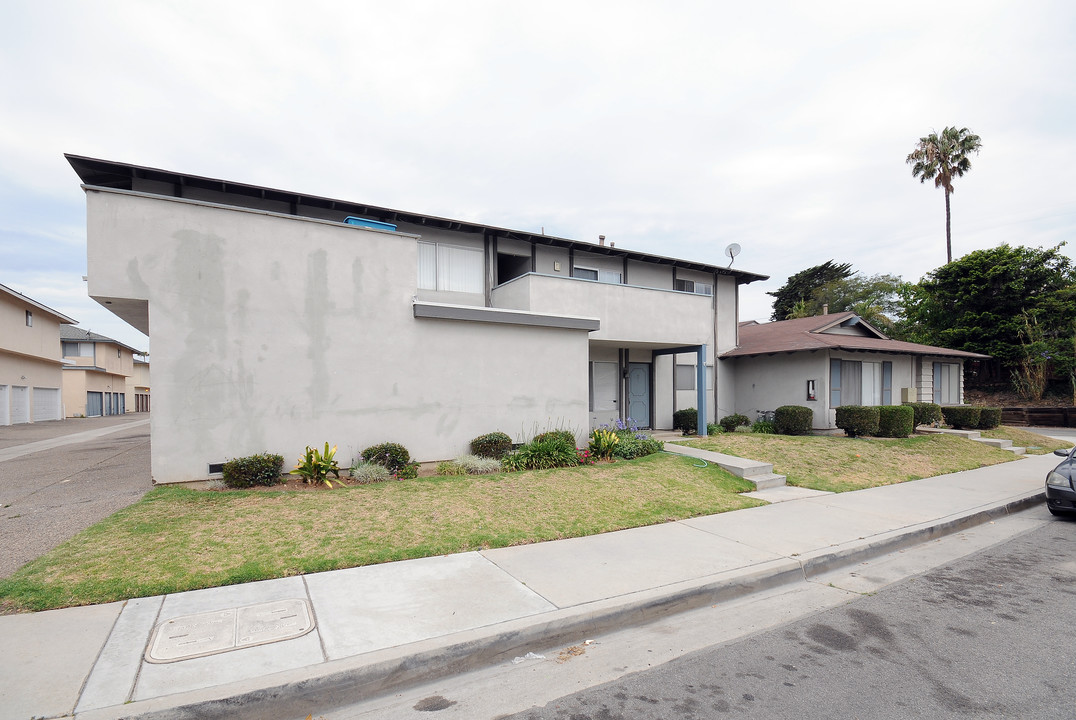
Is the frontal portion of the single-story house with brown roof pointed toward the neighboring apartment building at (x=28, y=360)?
no

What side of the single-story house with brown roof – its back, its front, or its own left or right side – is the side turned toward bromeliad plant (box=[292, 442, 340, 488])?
right

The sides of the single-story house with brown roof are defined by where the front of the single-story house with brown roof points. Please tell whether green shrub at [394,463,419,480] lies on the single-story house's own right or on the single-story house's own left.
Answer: on the single-story house's own right

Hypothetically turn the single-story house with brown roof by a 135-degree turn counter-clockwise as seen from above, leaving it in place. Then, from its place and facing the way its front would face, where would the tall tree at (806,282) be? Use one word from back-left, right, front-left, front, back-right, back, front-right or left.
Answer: front

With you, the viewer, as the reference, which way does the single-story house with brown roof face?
facing the viewer and to the right of the viewer

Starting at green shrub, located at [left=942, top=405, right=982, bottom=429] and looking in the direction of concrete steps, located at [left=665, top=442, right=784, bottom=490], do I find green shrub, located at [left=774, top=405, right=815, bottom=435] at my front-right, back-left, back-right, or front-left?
front-right

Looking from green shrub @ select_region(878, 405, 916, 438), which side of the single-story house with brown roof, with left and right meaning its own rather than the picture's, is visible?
front

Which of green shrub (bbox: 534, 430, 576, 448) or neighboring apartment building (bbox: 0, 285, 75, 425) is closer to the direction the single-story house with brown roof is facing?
the green shrub

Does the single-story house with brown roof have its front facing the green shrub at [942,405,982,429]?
no

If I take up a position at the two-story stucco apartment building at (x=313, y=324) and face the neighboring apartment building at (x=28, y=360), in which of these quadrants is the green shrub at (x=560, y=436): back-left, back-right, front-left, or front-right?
back-right

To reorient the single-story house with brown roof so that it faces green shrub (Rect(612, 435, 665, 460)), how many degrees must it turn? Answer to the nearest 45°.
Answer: approximately 45° to its right

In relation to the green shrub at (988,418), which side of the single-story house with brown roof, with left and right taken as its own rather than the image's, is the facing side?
left

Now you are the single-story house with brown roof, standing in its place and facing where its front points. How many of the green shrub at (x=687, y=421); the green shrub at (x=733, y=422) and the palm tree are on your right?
2

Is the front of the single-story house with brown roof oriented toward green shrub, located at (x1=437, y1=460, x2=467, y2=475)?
no

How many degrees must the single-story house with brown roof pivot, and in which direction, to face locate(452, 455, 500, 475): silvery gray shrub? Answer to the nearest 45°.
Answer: approximately 45° to its right

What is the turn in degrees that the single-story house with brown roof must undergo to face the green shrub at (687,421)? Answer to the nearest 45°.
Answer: approximately 90° to its right

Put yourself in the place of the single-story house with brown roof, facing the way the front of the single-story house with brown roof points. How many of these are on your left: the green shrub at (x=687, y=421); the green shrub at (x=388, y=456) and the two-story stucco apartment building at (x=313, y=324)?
0

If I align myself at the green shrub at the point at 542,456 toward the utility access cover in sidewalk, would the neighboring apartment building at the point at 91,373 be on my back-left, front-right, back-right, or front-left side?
back-right
